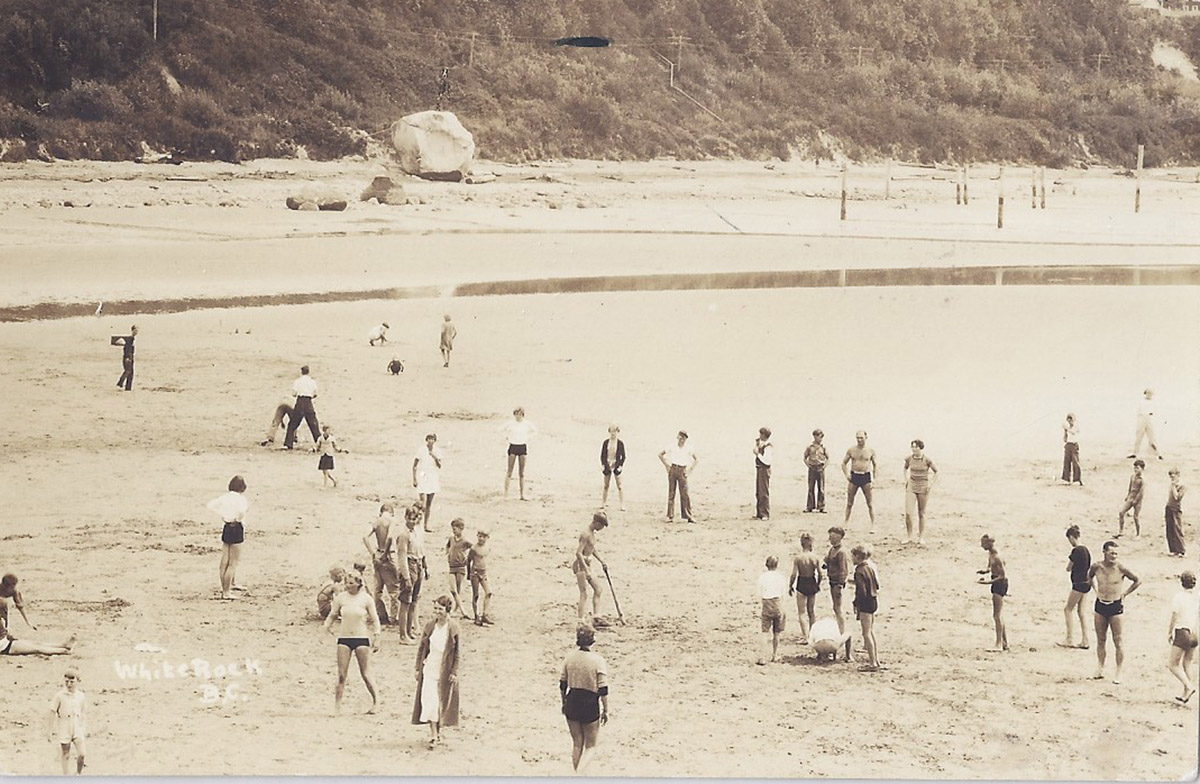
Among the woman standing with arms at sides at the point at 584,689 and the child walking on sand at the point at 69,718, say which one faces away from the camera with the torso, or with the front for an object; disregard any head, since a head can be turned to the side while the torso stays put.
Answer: the woman standing with arms at sides

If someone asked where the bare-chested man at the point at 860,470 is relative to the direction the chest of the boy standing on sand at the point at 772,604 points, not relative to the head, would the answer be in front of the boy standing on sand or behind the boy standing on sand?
in front

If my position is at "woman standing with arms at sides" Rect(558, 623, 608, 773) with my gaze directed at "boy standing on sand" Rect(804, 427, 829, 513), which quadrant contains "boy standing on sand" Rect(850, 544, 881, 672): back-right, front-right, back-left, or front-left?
front-right

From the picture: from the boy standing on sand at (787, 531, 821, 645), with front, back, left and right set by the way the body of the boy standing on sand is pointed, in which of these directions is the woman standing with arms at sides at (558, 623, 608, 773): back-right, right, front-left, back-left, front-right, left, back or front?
back-left

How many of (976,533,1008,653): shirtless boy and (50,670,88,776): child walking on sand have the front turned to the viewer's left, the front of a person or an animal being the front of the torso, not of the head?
1

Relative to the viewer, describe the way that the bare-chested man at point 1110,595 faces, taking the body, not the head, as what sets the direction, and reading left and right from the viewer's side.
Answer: facing the viewer

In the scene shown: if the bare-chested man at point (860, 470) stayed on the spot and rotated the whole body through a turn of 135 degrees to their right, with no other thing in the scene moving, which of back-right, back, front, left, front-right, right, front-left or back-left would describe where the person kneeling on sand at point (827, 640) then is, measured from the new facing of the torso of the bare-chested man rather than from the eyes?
back-left

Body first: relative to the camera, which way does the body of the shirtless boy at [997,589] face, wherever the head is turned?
to the viewer's left

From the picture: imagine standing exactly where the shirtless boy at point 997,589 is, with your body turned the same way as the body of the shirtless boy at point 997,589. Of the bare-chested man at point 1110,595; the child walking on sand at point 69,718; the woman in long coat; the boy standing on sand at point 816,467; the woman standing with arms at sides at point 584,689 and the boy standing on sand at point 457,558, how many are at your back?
1

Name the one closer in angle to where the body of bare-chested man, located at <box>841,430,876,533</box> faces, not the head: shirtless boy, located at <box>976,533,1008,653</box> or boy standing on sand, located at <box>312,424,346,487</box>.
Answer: the shirtless boy

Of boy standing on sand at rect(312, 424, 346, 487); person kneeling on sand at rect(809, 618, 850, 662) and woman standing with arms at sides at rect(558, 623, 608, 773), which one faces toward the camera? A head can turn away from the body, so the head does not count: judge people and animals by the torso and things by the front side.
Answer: the boy standing on sand

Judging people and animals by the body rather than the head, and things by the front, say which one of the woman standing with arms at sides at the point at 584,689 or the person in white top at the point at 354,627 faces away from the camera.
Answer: the woman standing with arms at sides

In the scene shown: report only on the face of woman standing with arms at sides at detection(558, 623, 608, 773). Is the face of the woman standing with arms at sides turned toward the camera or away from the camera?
away from the camera

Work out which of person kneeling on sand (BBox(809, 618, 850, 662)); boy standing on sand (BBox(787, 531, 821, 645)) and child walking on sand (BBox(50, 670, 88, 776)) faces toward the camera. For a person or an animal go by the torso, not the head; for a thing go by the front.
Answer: the child walking on sand

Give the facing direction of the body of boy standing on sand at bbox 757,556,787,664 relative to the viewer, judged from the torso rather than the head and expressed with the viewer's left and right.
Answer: facing away from the viewer

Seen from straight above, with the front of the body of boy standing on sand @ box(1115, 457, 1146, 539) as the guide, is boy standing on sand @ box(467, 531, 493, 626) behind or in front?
in front

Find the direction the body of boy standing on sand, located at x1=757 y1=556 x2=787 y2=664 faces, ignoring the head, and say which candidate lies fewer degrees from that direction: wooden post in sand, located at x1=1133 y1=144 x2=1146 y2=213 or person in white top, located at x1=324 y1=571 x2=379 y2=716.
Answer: the wooden post in sand

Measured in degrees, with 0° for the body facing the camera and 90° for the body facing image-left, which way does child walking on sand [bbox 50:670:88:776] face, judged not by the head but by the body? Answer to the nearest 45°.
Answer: approximately 0°
